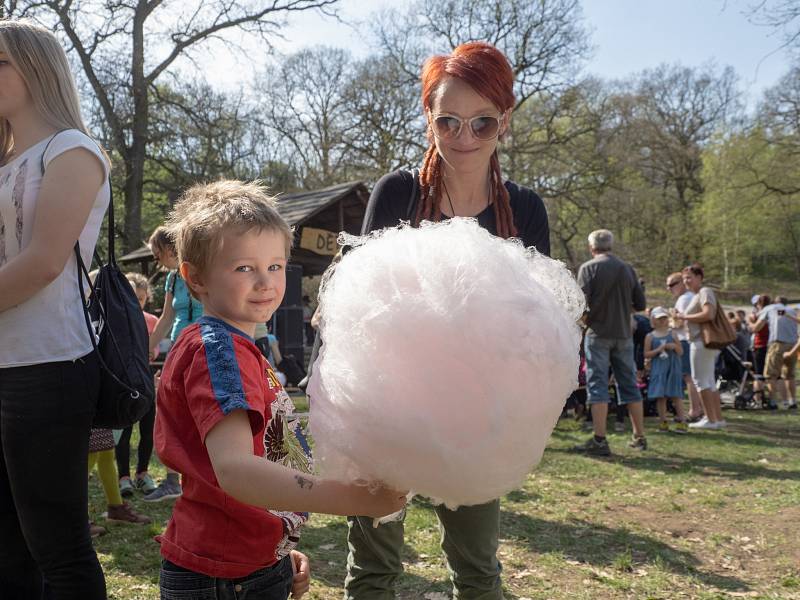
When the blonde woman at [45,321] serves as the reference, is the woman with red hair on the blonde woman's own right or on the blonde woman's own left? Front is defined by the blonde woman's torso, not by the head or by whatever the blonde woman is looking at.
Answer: on the blonde woman's own left

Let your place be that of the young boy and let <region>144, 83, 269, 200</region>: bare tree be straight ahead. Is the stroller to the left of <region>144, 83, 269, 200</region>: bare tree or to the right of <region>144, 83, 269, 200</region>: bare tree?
right

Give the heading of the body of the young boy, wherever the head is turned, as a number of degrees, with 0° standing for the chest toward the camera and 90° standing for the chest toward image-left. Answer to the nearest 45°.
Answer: approximately 270°

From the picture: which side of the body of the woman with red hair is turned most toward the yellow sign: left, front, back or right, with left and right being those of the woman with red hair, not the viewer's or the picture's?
back

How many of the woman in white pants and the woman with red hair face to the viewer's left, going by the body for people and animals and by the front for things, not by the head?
1

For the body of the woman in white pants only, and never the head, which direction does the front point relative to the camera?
to the viewer's left

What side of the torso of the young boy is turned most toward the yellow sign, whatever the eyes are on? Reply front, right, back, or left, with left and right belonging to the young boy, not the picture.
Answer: left
